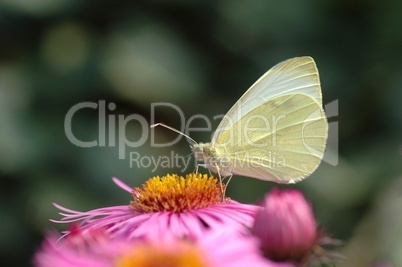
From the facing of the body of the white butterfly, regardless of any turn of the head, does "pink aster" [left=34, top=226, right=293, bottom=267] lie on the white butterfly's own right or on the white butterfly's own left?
on the white butterfly's own left

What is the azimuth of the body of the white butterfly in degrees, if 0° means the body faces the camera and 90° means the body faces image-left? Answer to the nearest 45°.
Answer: approximately 90°

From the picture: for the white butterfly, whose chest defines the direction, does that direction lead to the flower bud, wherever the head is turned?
no

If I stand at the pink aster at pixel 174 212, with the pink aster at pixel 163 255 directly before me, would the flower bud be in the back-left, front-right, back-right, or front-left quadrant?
front-left
